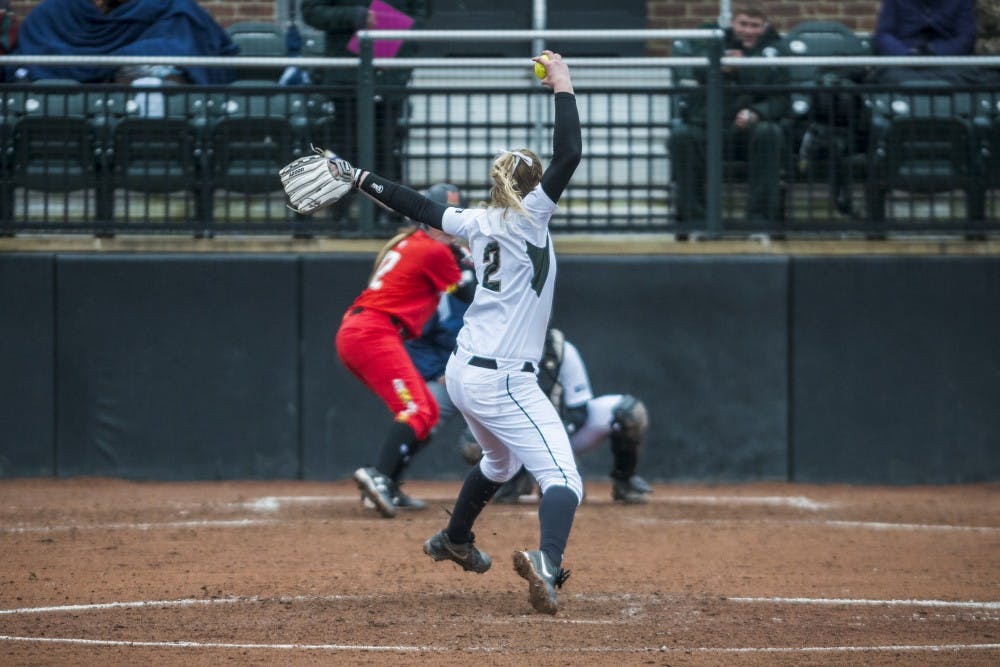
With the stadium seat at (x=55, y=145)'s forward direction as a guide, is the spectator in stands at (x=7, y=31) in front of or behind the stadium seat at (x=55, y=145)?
behind

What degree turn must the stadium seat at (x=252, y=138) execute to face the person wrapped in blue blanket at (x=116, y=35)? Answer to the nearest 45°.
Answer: approximately 135° to its right

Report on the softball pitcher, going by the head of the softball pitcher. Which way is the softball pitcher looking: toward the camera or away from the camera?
away from the camera

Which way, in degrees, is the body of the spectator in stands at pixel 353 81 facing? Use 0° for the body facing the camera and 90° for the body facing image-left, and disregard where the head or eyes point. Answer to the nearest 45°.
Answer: approximately 0°
